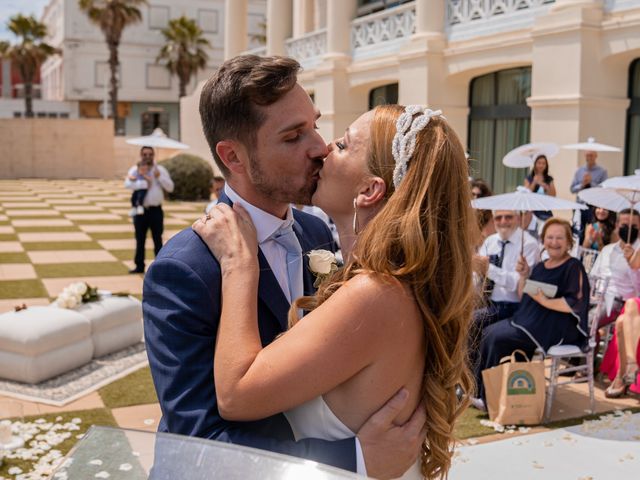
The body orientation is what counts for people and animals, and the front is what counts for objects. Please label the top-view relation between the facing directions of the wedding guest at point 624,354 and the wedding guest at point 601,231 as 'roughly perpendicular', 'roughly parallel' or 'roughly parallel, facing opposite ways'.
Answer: roughly parallel

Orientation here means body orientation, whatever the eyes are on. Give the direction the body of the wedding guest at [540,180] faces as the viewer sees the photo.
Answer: toward the camera

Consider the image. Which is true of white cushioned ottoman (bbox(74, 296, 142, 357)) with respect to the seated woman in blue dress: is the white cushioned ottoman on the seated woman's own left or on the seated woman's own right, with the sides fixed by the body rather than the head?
on the seated woman's own right

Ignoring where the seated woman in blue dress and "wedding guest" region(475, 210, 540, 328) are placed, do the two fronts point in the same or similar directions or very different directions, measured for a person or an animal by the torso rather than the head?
same or similar directions

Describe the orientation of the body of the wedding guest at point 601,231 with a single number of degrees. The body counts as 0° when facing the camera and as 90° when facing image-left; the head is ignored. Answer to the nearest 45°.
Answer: approximately 45°

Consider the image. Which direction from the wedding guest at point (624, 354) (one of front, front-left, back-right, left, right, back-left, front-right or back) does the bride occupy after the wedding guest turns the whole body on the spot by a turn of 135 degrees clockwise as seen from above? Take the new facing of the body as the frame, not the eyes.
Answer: back

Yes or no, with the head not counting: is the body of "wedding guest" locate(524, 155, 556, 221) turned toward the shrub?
no

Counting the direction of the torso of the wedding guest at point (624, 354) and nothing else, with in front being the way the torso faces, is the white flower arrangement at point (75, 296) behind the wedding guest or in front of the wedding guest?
in front

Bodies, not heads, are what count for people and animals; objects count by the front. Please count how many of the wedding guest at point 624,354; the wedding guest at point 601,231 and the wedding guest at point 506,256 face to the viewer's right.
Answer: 0

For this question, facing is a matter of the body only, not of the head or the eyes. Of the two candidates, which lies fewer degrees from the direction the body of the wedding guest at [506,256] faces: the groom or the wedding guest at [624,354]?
the groom

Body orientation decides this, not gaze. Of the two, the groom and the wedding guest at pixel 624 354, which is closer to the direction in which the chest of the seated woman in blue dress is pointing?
the groom

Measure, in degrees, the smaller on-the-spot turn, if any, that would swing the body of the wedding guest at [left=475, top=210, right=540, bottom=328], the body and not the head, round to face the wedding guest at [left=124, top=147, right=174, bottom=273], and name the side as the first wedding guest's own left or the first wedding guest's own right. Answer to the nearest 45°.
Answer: approximately 90° to the first wedding guest's own right

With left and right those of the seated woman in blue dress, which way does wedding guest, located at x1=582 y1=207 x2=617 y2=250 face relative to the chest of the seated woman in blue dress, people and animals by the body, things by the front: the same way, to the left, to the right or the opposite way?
the same way

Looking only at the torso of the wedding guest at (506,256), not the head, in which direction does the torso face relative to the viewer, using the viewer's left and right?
facing the viewer and to the left of the viewer

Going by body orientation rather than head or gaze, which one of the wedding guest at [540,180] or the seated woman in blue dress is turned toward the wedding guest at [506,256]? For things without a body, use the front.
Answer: the wedding guest at [540,180]

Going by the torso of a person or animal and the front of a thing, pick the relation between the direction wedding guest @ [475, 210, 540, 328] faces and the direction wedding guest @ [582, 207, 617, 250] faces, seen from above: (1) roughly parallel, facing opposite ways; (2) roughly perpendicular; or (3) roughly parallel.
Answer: roughly parallel

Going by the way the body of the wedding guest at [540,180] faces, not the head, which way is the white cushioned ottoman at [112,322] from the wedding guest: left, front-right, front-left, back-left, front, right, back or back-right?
front-right

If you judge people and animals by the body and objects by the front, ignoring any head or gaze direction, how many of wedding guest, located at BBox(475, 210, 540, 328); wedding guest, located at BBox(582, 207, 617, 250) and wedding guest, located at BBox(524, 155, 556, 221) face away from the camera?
0

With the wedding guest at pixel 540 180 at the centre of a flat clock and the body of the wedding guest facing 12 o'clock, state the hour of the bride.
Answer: The bride is roughly at 12 o'clock from the wedding guest.

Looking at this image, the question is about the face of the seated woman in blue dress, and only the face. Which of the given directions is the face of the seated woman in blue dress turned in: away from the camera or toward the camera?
toward the camera
